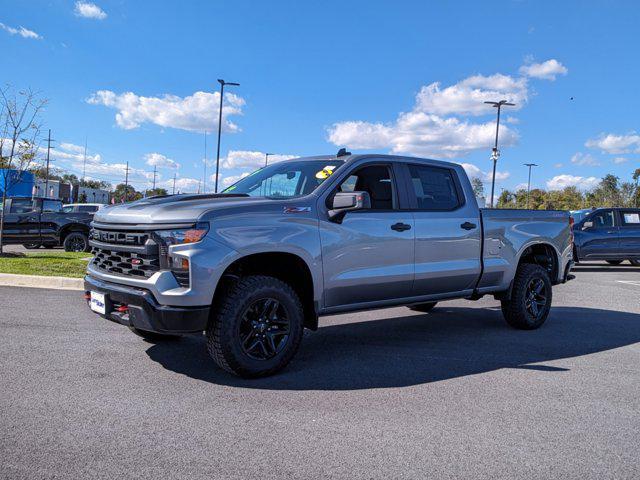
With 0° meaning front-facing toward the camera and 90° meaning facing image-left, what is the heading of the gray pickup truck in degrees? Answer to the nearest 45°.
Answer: approximately 45°

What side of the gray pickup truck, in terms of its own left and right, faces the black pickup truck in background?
right
